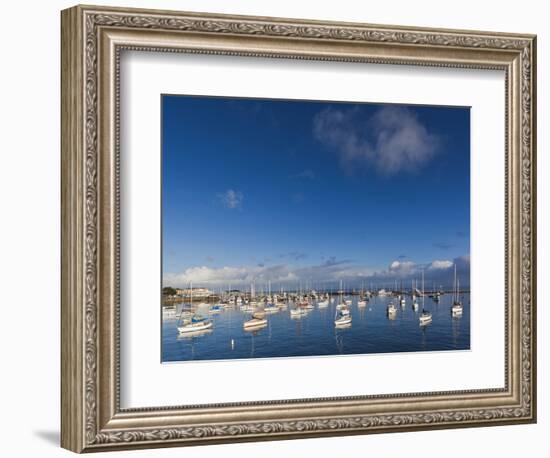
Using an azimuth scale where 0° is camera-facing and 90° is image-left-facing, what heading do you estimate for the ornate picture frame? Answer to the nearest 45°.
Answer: approximately 315°
